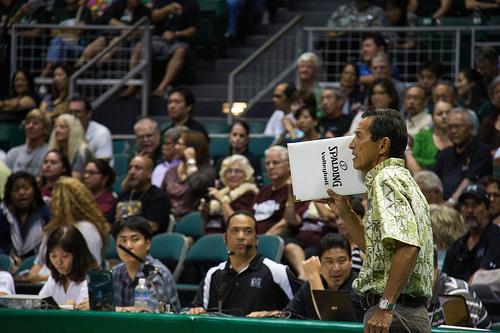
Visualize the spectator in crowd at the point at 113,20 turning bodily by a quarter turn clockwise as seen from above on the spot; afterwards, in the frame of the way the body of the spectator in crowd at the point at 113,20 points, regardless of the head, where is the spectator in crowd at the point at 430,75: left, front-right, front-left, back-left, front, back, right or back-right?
back

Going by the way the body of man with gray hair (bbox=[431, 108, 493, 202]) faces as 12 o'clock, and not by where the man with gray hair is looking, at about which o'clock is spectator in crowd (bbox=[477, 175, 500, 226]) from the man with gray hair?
The spectator in crowd is roughly at 10 o'clock from the man with gray hair.

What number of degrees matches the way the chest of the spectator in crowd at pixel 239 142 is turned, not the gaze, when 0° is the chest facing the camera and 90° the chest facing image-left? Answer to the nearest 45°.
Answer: approximately 0°

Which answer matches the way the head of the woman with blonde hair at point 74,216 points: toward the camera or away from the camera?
away from the camera

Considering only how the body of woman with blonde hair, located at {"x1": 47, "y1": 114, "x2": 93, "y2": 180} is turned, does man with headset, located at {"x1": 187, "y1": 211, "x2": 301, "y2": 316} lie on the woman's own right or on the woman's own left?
on the woman's own left
